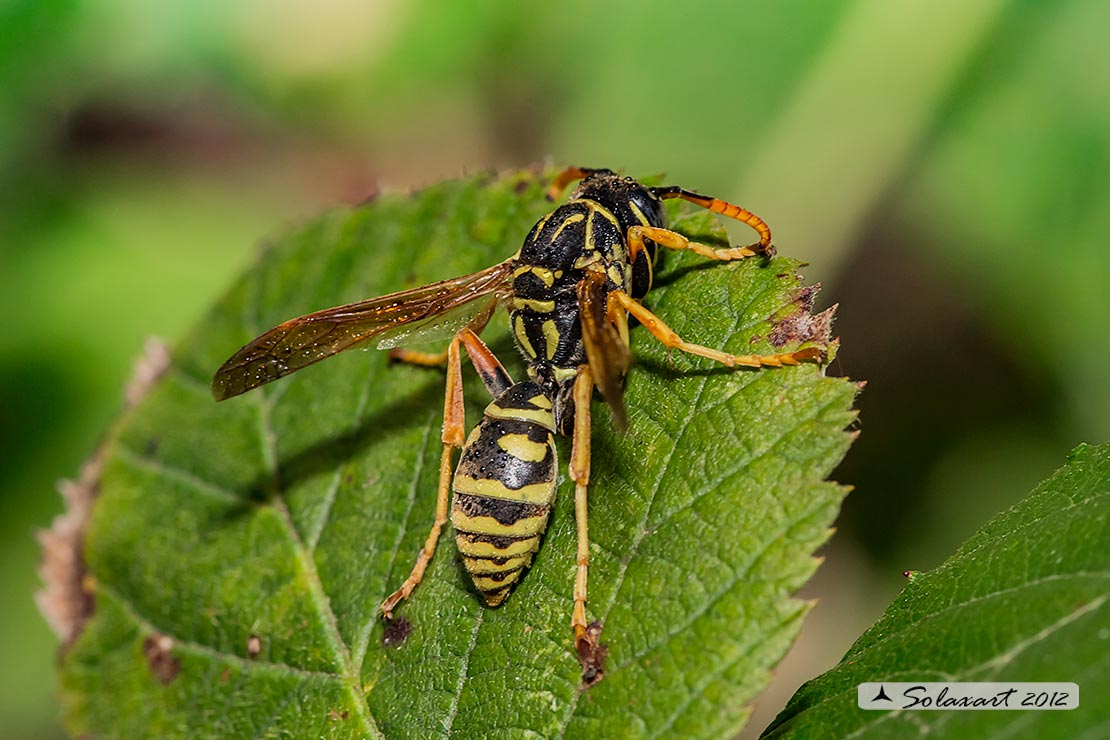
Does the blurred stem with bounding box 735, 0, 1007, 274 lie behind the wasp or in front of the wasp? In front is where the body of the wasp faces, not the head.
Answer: in front

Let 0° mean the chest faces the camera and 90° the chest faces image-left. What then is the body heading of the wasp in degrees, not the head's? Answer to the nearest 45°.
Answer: approximately 225°

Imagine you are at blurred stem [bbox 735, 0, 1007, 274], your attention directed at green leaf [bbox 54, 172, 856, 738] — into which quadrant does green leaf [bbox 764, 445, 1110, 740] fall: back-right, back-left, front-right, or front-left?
front-left
